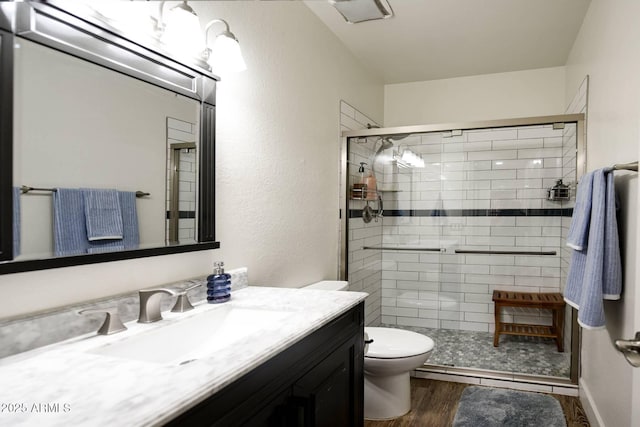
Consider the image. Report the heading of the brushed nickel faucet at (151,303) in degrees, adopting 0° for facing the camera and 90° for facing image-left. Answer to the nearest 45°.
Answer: approximately 315°

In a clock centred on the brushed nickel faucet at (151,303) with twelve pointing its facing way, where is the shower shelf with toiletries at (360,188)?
The shower shelf with toiletries is roughly at 9 o'clock from the brushed nickel faucet.

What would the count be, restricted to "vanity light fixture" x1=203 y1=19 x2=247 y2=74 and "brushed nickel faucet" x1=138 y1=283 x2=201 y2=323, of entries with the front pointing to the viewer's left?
0

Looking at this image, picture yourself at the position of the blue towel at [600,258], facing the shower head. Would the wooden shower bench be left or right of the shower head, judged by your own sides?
right
